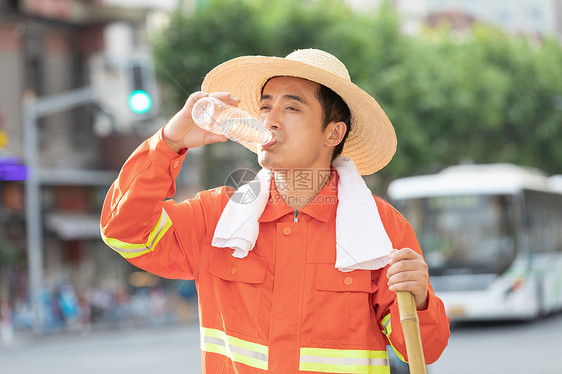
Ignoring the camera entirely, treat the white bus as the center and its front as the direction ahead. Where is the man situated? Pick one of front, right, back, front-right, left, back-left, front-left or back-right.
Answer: front-left

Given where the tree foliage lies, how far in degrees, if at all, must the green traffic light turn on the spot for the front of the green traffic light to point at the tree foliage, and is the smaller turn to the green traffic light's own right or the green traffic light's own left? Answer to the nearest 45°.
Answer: approximately 135° to the green traffic light's own left

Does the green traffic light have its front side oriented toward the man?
yes

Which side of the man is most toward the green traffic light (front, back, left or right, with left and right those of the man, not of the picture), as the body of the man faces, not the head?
back

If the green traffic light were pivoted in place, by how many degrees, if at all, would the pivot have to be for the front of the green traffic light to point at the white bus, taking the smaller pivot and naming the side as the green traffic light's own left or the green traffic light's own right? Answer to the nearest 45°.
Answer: approximately 135° to the green traffic light's own left

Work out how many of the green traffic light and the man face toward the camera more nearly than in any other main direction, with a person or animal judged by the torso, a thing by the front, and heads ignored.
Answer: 2

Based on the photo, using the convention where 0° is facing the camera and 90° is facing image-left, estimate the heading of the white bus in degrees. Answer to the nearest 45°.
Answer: approximately 45°

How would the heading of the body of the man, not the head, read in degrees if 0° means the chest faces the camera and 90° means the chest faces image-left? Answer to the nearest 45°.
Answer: approximately 0°
